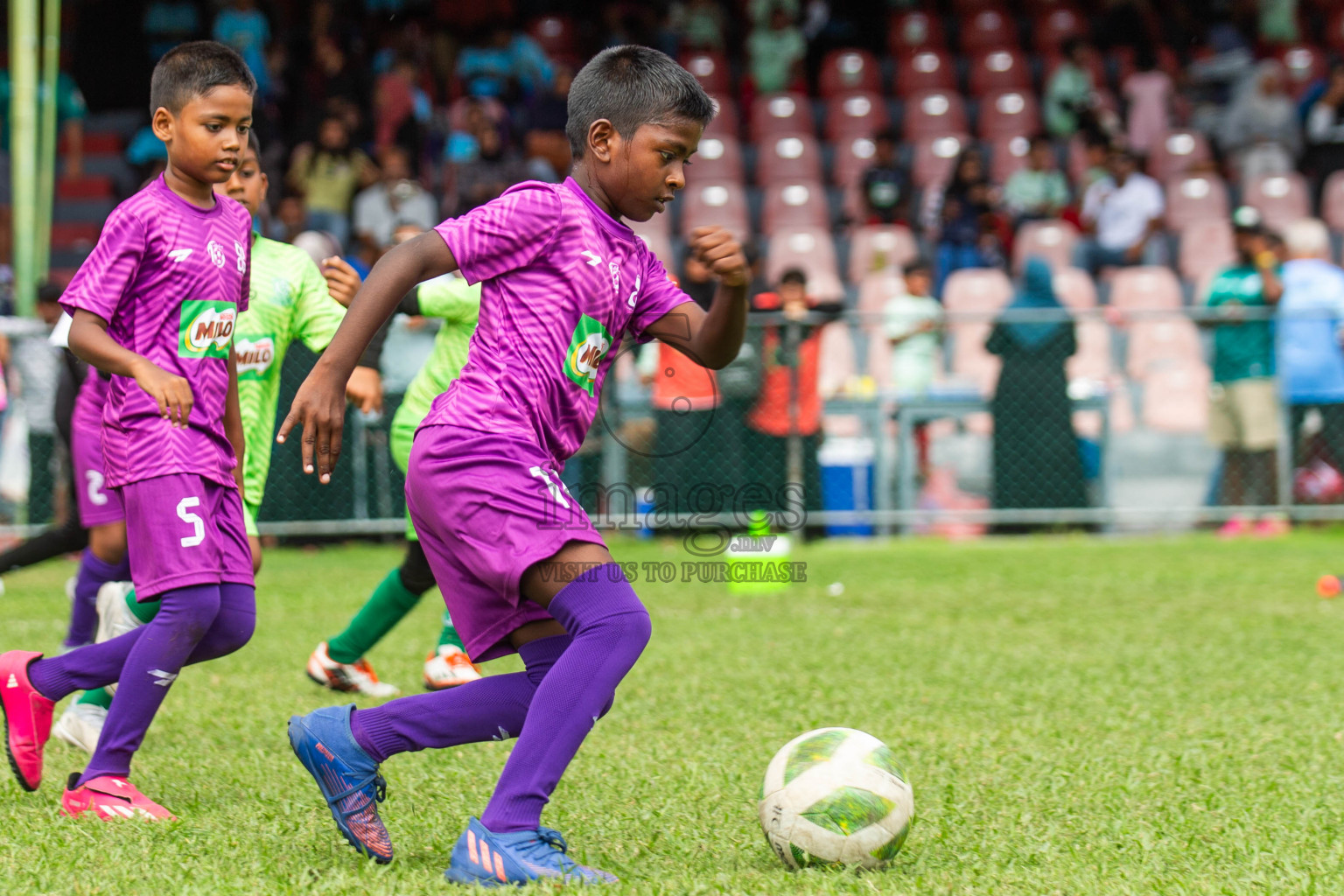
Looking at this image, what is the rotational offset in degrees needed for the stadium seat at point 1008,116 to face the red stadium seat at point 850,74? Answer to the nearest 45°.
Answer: approximately 90° to its right

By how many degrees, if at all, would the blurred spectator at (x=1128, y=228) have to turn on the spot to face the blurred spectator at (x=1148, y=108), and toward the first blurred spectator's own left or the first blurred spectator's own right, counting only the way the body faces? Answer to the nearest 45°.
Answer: approximately 180°

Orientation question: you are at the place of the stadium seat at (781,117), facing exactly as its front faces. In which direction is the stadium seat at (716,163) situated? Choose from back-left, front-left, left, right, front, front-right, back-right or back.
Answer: front-right

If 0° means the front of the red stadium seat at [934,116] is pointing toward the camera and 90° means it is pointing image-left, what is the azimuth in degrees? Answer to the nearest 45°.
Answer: approximately 0°

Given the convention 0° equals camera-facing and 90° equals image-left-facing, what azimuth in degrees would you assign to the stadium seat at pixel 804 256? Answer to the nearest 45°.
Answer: approximately 0°

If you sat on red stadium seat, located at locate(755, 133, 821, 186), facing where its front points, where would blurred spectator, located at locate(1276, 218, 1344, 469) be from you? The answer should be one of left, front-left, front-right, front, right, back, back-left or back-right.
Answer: front-left
